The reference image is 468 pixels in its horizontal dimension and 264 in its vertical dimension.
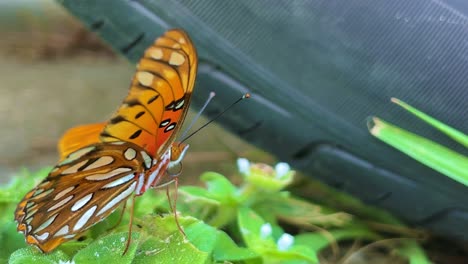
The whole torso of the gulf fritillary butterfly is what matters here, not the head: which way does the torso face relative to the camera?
to the viewer's right
